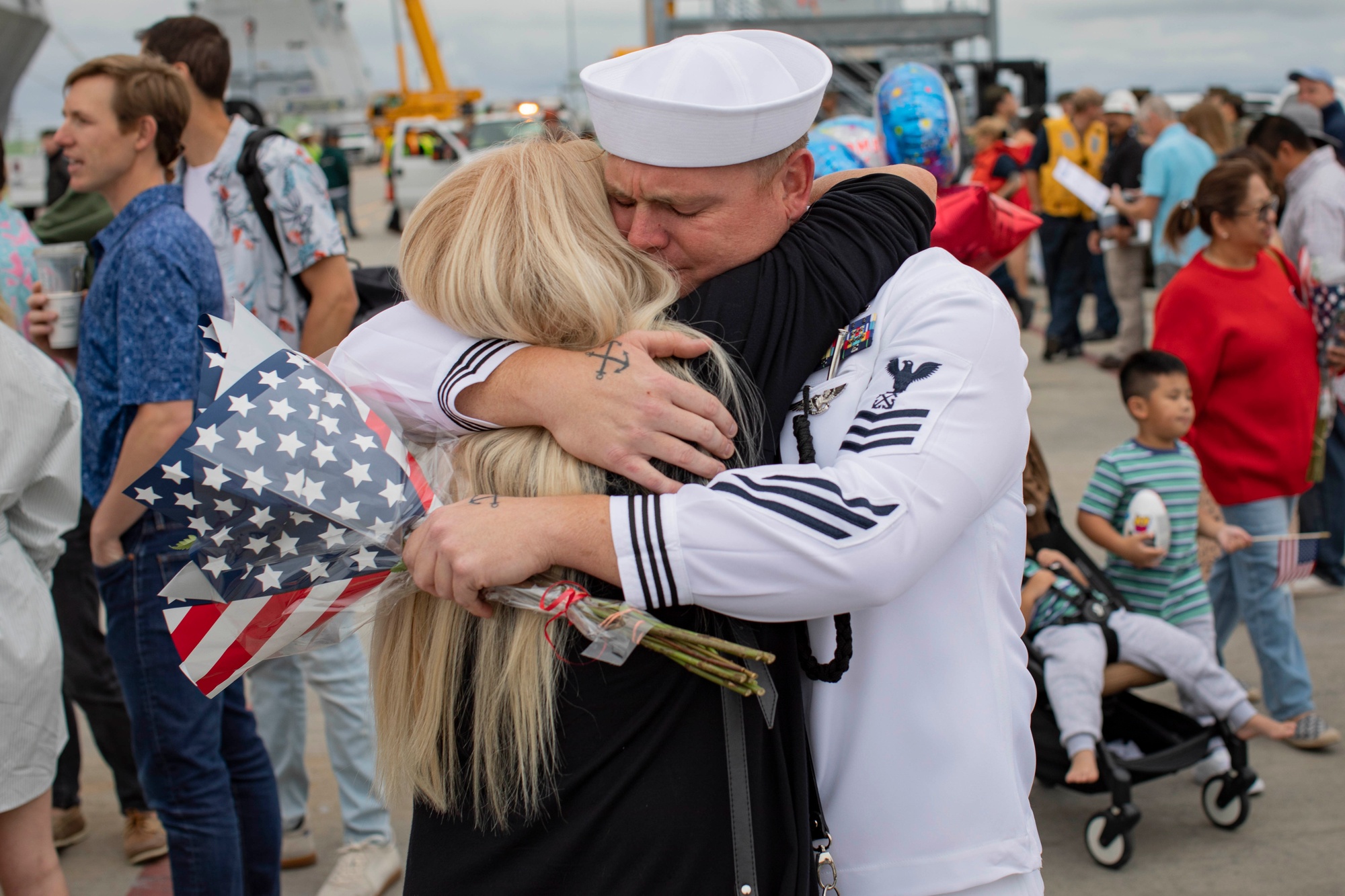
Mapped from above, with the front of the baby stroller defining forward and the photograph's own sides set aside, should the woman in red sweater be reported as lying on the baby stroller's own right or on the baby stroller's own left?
on the baby stroller's own left

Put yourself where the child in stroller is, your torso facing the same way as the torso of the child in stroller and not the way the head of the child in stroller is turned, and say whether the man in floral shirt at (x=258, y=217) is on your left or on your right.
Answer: on your right

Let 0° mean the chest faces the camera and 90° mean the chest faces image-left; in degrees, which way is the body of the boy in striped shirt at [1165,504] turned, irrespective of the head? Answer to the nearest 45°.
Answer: approximately 315°
